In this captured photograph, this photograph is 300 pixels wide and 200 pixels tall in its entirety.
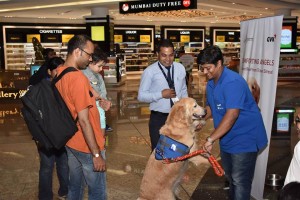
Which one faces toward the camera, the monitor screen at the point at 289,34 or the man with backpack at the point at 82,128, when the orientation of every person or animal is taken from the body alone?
the monitor screen

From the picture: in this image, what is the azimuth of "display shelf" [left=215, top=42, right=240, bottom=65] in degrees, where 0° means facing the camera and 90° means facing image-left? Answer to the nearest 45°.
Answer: approximately 0°

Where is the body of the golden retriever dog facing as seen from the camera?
to the viewer's right

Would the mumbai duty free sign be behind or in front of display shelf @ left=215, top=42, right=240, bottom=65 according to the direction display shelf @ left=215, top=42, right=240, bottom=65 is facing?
in front

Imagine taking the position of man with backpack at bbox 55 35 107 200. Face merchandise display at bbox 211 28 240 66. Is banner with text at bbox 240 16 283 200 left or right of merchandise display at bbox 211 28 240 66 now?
right

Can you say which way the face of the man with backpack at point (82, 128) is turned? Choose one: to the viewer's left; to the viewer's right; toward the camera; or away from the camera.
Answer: to the viewer's right

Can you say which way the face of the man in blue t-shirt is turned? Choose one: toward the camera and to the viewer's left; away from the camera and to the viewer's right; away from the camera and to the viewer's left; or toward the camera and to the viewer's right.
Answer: toward the camera and to the viewer's left

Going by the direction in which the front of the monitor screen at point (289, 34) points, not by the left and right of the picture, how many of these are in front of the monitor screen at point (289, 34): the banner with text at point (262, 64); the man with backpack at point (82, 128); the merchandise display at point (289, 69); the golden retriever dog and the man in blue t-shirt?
5

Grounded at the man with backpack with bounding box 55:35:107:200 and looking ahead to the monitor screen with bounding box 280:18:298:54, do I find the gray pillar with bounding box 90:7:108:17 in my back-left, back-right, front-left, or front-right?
front-left

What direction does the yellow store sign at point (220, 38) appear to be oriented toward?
toward the camera

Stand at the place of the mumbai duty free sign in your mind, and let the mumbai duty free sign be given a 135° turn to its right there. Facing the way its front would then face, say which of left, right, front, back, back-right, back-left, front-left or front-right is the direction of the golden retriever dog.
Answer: back-left

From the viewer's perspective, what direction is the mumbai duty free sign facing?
toward the camera

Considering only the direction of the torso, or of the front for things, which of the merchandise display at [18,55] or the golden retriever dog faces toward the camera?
the merchandise display

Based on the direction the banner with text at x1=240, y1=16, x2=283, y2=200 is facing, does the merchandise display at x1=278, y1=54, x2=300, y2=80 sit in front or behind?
behind

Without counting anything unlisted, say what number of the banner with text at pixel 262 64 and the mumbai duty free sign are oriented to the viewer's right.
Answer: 0

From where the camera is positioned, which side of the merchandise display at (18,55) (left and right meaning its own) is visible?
front

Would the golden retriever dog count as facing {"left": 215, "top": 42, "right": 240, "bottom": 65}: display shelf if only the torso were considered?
no

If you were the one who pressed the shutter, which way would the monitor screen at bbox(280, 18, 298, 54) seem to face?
facing the viewer

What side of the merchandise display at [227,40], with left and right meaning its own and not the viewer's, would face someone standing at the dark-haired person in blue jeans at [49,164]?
front
